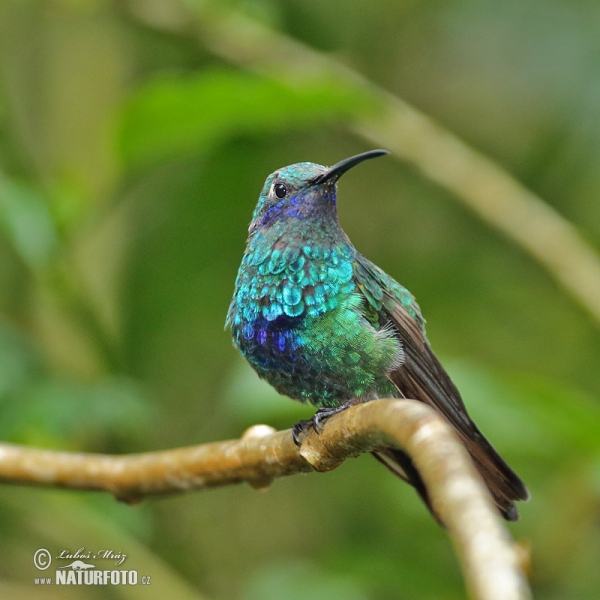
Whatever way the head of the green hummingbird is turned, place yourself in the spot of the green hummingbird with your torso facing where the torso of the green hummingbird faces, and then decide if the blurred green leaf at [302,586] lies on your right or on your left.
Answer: on your right

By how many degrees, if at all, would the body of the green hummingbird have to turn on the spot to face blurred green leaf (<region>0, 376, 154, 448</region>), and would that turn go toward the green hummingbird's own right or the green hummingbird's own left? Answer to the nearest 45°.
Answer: approximately 90° to the green hummingbird's own right

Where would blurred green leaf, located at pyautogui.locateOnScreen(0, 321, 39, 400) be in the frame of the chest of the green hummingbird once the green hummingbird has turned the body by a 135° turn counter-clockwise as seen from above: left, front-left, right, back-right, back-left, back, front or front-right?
back-left

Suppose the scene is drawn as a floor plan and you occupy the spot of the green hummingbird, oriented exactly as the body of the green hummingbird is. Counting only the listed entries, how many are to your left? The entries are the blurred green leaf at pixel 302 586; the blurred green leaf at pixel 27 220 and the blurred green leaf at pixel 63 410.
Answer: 0

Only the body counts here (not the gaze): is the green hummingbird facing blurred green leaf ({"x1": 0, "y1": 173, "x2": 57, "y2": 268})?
no

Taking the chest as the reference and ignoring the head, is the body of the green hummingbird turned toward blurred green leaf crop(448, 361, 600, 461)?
no

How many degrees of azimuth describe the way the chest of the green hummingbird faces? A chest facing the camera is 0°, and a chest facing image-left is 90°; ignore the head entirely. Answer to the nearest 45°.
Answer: approximately 45°
